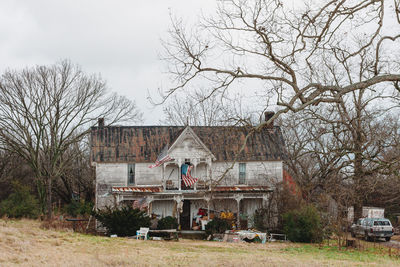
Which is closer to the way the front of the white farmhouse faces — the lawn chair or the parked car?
the lawn chair

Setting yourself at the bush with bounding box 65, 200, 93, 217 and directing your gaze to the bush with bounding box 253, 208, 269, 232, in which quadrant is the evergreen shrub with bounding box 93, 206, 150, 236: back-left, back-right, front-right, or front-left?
front-right

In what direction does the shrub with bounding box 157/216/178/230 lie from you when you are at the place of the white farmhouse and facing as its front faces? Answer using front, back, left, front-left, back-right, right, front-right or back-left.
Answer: front

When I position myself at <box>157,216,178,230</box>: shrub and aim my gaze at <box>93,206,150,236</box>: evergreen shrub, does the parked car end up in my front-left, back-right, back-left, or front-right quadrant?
back-left

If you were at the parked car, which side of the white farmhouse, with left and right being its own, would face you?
left

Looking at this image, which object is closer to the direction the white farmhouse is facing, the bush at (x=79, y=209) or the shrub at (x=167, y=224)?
the shrub

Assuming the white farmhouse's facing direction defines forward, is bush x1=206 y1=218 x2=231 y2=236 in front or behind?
in front

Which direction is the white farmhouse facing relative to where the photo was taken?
toward the camera
